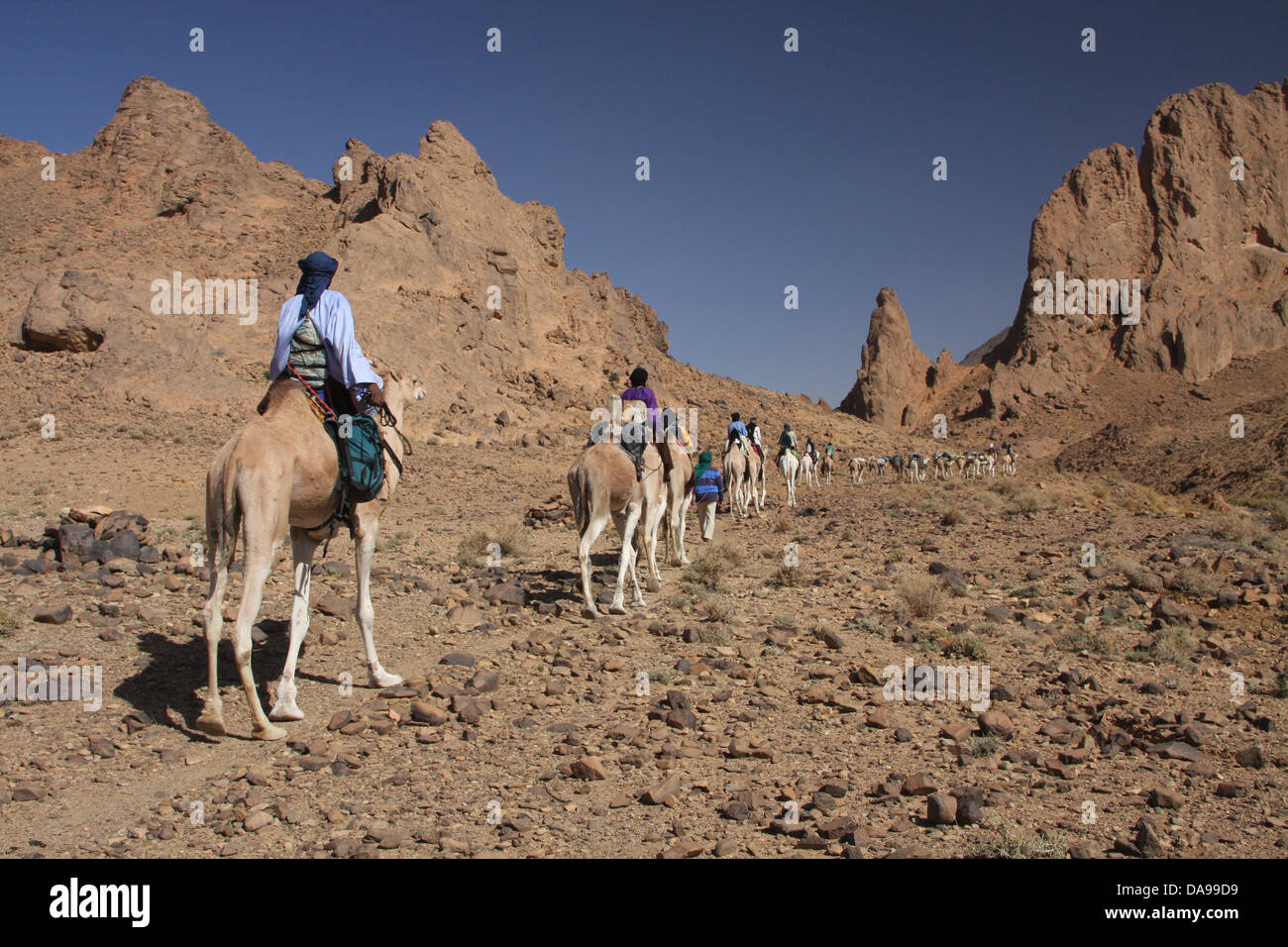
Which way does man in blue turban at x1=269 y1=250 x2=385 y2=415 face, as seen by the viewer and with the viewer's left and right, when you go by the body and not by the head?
facing away from the viewer and to the right of the viewer

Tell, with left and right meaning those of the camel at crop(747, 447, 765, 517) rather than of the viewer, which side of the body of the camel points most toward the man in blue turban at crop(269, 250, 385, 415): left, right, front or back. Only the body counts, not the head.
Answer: back

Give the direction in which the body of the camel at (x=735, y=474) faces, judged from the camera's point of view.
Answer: away from the camera

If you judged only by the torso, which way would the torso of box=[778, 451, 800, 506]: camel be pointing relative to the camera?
away from the camera

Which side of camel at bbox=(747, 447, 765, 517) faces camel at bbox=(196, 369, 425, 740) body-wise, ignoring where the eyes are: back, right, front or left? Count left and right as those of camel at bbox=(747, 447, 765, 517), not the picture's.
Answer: back

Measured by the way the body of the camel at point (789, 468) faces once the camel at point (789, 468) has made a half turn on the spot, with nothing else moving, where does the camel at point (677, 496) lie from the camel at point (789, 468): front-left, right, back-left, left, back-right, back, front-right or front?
front

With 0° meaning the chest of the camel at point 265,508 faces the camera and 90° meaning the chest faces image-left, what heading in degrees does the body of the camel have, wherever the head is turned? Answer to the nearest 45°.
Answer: approximately 225°

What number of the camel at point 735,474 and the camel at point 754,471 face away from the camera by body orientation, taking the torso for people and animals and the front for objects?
2

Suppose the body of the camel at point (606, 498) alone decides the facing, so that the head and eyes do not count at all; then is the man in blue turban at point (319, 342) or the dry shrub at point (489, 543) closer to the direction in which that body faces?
the dry shrub

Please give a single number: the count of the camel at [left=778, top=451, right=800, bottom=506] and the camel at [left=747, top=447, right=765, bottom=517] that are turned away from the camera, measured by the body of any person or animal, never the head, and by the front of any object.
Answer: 2

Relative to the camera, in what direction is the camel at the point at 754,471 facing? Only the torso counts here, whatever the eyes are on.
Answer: away from the camera
